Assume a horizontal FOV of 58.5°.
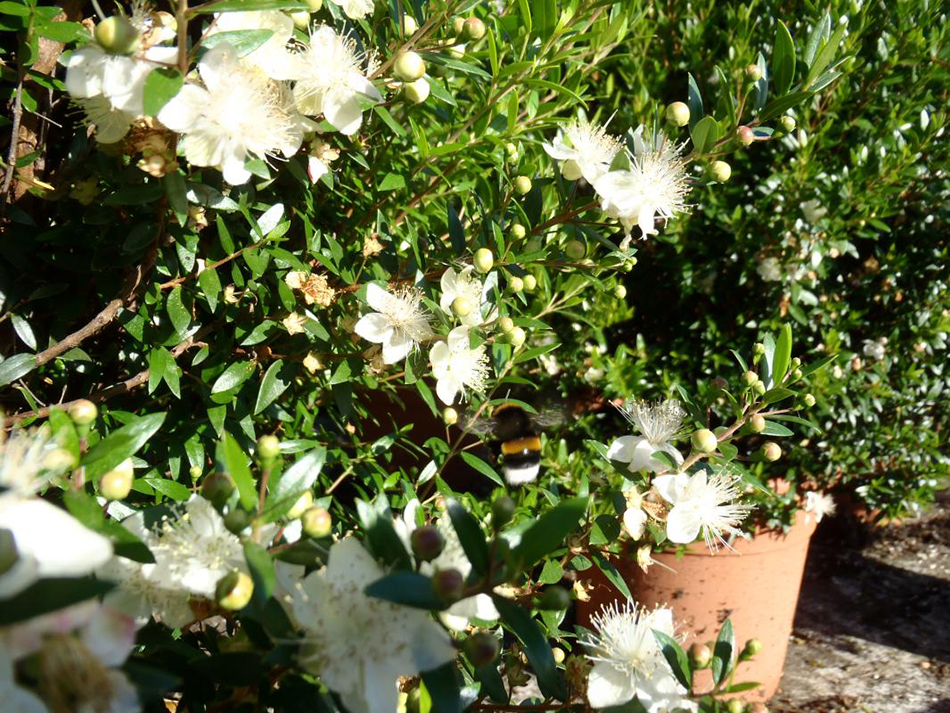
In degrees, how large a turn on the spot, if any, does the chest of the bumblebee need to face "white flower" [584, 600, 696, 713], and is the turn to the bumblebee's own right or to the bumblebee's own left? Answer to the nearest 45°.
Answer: approximately 180°

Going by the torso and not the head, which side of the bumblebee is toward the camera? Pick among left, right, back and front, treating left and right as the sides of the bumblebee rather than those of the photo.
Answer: back

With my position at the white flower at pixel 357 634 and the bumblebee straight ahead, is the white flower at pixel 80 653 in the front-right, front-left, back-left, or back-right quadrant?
back-left

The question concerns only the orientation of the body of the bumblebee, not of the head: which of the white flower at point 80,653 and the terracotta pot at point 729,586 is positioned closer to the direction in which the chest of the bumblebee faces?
the terracotta pot

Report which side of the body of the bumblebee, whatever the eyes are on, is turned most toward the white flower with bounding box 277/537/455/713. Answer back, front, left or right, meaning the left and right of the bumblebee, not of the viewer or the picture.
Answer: back

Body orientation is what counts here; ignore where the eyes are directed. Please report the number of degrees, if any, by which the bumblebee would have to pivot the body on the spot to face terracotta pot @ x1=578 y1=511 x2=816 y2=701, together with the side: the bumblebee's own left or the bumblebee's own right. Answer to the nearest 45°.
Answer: approximately 45° to the bumblebee's own right

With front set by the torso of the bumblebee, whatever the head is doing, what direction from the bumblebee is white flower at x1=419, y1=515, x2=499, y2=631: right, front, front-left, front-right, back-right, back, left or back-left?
back
